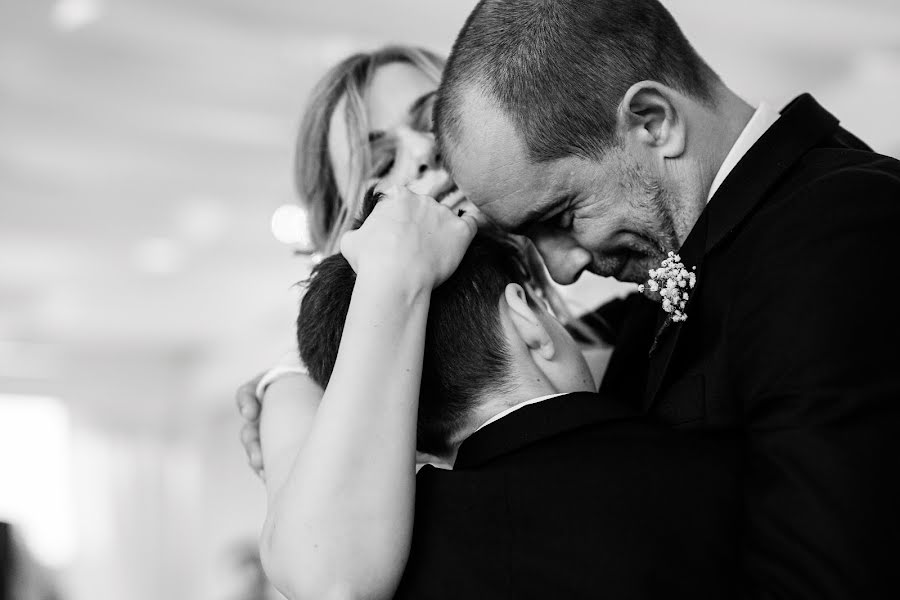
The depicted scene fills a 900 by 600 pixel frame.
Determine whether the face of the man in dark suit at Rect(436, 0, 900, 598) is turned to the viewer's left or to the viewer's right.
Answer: to the viewer's left

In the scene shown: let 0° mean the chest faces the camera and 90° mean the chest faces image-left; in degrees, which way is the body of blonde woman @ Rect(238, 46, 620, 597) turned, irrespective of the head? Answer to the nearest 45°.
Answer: approximately 315°

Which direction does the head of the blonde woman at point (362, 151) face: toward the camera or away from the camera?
toward the camera

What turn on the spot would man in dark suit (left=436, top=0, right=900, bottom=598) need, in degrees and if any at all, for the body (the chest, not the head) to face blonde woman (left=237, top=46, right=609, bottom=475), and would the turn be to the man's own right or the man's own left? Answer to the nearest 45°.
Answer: approximately 45° to the man's own right

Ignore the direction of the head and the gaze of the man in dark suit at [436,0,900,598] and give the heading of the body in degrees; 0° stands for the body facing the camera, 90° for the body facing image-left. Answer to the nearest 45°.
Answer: approximately 90°

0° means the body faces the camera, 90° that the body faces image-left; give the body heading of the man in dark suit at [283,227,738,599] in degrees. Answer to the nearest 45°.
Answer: approximately 225°

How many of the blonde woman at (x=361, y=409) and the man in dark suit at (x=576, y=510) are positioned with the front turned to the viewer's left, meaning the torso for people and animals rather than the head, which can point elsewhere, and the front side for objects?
0

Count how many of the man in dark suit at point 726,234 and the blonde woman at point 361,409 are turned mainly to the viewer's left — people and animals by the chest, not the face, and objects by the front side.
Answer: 1
